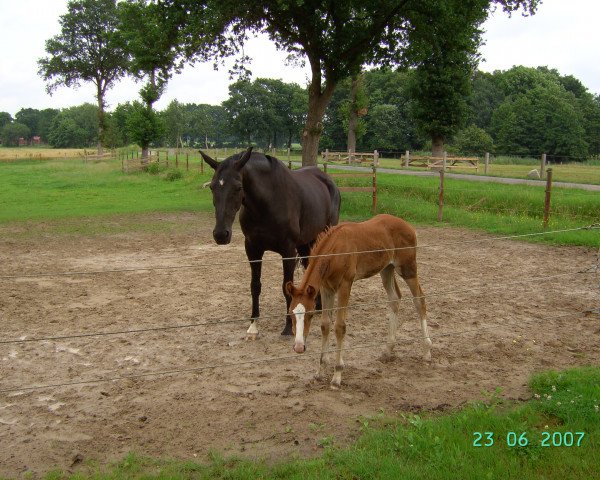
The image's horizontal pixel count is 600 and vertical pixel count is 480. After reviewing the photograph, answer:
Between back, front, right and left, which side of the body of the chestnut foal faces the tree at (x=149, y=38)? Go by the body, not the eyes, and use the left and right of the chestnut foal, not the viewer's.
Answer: right

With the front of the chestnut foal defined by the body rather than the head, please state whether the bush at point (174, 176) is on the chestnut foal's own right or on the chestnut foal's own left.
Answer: on the chestnut foal's own right

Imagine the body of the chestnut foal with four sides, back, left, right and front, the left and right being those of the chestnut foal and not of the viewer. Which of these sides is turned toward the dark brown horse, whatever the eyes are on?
right

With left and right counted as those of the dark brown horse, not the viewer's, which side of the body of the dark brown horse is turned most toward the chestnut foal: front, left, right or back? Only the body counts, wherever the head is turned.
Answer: left

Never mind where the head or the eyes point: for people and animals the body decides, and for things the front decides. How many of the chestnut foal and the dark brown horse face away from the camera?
0

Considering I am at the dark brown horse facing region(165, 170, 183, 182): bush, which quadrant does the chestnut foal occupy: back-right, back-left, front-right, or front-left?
back-right

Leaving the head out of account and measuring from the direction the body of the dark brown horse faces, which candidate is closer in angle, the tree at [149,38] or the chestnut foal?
the chestnut foal

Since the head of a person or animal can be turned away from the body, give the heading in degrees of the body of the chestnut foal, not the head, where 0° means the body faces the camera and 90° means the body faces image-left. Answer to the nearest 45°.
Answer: approximately 45°

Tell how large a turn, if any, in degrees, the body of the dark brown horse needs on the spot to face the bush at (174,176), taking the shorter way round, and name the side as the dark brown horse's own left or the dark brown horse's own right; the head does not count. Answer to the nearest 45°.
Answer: approximately 135° to the dark brown horse's own right

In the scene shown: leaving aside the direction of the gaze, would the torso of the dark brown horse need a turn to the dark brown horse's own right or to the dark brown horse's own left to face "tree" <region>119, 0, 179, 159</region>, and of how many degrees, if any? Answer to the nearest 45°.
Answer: approximately 135° to the dark brown horse's own right
